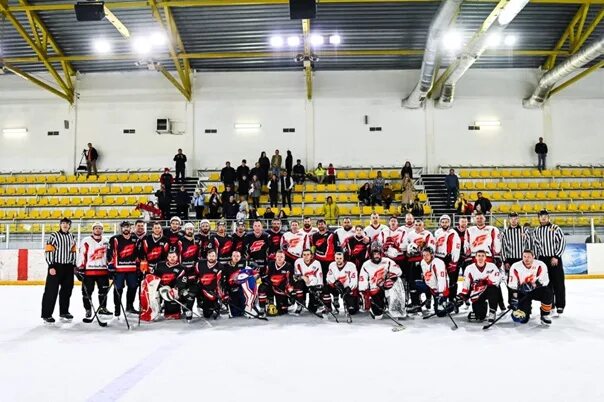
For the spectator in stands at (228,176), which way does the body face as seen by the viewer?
toward the camera

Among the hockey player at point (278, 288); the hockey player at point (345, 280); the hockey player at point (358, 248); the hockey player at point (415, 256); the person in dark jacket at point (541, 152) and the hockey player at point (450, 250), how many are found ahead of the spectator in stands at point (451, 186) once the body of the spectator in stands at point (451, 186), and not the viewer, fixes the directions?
5

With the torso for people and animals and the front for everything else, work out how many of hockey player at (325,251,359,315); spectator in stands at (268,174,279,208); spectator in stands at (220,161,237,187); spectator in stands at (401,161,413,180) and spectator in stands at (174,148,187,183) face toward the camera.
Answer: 5

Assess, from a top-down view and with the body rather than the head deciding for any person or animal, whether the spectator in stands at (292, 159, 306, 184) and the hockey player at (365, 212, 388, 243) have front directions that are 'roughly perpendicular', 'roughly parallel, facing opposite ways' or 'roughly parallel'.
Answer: roughly parallel

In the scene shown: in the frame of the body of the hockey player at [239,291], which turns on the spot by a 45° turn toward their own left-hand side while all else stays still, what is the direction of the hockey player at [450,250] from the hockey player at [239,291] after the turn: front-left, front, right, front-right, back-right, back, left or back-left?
front-left

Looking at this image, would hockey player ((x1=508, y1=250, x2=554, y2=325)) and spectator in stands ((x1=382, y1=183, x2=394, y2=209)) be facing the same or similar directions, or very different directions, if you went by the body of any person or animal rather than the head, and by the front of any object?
same or similar directions

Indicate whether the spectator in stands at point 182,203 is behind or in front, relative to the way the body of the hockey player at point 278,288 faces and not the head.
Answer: behind

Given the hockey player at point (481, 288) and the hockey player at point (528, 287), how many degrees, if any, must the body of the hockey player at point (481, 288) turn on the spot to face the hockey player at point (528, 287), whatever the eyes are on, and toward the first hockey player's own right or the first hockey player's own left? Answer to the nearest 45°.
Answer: approximately 90° to the first hockey player's own left

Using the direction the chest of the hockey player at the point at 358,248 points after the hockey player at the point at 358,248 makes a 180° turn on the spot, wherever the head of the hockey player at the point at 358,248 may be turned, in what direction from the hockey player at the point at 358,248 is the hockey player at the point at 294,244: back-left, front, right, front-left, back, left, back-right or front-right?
left

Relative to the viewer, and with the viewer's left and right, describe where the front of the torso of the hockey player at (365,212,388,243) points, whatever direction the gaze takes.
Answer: facing the viewer

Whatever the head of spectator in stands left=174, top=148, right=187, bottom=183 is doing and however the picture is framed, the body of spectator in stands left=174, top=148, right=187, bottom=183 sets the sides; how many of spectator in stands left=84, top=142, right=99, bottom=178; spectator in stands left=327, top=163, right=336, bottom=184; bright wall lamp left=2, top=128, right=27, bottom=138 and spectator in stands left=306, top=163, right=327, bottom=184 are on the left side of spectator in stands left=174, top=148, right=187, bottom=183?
2

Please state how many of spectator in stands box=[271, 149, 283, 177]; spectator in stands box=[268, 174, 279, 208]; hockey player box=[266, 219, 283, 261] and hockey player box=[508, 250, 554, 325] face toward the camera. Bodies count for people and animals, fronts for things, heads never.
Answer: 4

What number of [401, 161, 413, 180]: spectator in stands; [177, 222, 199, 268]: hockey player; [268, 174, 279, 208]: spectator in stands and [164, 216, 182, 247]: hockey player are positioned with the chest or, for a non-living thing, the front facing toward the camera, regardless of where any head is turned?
4

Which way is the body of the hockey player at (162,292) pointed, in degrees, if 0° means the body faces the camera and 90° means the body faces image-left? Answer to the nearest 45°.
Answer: approximately 0°

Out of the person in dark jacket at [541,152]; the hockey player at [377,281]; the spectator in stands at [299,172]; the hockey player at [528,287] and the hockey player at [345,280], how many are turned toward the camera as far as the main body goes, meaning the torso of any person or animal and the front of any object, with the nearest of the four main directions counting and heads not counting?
5

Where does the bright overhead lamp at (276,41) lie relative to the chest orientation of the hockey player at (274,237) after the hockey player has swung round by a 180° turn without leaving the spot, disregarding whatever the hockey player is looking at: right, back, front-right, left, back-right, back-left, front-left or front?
front

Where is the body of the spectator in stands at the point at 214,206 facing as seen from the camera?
toward the camera

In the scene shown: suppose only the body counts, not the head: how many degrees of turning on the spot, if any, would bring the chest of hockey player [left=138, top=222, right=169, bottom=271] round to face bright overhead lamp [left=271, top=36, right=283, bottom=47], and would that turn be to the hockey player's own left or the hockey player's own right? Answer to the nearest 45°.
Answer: approximately 135° to the hockey player's own left

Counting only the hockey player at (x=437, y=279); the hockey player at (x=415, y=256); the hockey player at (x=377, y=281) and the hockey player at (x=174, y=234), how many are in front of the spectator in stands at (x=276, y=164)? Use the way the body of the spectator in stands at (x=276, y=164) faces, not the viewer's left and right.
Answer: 4

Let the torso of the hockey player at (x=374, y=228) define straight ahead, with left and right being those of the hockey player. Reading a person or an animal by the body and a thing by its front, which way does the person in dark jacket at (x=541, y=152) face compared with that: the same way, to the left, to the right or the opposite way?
the same way

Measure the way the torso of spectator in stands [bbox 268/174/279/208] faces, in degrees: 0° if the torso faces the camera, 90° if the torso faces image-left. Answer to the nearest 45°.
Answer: approximately 0°
